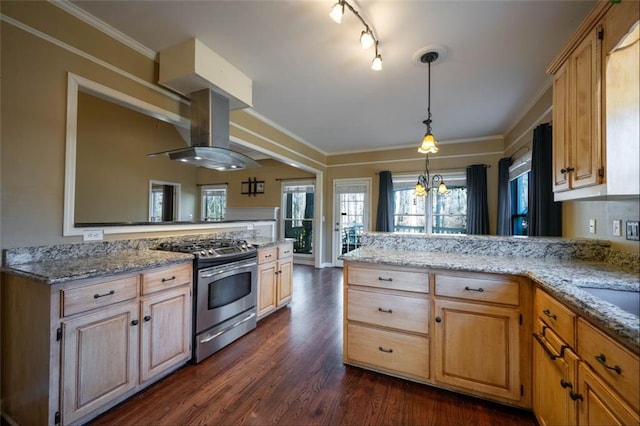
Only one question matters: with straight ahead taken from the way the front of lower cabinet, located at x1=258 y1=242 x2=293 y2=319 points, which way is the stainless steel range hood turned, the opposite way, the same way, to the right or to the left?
the same way

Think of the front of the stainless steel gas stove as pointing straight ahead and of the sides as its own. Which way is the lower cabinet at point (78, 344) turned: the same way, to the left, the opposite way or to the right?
the same way

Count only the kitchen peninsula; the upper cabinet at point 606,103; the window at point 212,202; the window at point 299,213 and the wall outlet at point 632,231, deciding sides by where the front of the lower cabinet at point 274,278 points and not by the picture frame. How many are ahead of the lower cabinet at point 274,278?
3

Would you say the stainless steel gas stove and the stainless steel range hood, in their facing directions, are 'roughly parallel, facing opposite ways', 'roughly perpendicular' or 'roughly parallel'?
roughly parallel

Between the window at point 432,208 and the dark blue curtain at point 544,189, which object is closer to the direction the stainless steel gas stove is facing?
the dark blue curtain

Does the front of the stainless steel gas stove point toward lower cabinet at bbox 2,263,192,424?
no

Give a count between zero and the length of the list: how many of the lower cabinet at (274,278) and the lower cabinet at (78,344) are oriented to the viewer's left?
0

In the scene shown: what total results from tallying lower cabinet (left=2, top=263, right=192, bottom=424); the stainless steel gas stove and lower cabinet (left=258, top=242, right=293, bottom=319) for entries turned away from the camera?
0

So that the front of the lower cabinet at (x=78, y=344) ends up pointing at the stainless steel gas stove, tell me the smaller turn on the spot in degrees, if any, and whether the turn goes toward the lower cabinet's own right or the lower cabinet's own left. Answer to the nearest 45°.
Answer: approximately 45° to the lower cabinet's own left

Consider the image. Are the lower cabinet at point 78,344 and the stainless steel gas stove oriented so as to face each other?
no

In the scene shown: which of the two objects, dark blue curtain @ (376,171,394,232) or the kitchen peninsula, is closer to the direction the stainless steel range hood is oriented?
the kitchen peninsula

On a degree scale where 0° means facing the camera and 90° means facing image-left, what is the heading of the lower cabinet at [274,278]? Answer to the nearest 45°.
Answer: approximately 315°

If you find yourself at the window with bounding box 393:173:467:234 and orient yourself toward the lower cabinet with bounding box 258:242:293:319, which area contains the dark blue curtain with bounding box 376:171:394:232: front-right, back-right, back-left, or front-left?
front-right

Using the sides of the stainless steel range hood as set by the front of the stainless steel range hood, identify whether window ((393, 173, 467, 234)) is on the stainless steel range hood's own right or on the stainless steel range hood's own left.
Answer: on the stainless steel range hood's own left

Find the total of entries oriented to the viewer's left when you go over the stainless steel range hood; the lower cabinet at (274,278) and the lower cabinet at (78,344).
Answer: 0

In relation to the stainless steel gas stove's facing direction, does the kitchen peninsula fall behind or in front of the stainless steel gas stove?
in front

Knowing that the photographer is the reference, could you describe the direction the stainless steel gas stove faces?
facing the viewer and to the right of the viewer
